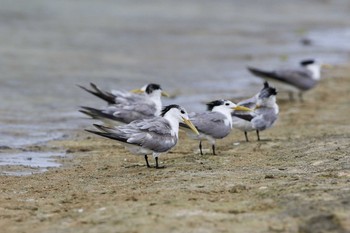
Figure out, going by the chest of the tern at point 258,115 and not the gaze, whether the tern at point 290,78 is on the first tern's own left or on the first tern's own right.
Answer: on the first tern's own left

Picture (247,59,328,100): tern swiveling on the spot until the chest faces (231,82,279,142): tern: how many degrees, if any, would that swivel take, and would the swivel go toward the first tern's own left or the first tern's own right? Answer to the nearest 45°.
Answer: approximately 90° to the first tern's own right

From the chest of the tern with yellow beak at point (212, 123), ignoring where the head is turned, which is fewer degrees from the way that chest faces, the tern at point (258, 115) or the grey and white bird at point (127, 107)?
the tern

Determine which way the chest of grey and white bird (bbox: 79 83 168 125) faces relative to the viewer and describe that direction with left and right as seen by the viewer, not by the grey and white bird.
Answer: facing to the right of the viewer

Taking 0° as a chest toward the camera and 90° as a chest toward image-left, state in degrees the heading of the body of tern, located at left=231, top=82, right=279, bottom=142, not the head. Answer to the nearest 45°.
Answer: approximately 270°

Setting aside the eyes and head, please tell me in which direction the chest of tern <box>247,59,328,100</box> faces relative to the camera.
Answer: to the viewer's right

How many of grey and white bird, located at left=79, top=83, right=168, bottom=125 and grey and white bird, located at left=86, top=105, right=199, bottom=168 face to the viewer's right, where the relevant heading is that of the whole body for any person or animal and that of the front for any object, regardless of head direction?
2

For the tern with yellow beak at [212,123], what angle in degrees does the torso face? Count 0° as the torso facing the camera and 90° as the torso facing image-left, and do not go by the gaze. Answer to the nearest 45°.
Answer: approximately 270°

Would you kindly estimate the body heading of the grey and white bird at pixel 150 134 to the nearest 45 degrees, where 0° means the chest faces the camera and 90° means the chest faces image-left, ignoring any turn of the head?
approximately 270°
